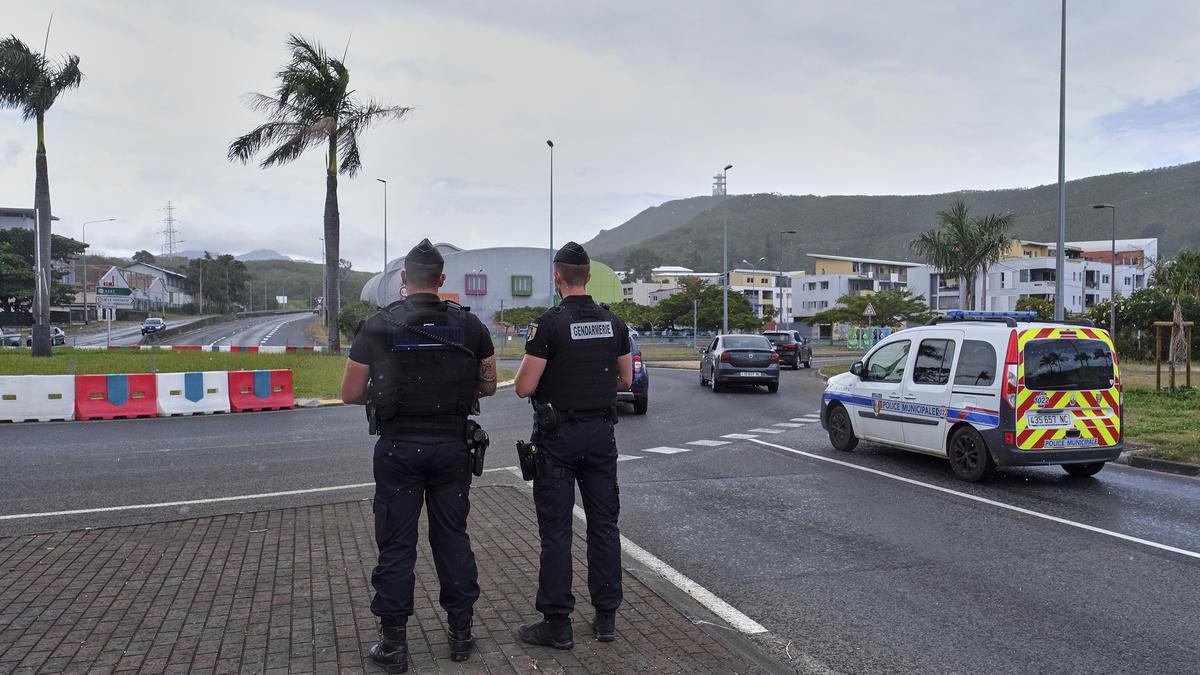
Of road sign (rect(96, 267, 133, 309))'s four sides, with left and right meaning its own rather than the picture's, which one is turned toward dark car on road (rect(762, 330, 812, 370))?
left

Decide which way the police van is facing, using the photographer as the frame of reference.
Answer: facing away from the viewer and to the left of the viewer

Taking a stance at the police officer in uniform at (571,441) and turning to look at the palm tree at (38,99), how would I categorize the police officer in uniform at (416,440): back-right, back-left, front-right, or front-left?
front-left

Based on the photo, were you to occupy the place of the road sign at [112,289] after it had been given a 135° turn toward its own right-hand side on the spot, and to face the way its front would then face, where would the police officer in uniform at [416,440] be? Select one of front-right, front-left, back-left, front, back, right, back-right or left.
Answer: back-left

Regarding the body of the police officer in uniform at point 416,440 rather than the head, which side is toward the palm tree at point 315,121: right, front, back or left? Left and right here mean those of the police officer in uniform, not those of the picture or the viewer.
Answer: front

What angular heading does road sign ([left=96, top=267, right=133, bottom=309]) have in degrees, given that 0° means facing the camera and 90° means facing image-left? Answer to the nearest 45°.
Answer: approximately 0°

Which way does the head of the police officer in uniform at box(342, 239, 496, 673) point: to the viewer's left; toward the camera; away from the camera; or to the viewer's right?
away from the camera

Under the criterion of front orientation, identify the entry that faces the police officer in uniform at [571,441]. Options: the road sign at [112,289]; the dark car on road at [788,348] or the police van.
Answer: the road sign

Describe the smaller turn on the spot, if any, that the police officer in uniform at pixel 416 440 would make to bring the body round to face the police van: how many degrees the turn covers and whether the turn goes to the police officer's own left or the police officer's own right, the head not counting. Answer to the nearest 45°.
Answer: approximately 45° to the police officer's own right

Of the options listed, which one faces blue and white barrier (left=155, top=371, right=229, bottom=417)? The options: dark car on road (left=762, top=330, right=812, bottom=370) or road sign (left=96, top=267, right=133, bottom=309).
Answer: the road sign

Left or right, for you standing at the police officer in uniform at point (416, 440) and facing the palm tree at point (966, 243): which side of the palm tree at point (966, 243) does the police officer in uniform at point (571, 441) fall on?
right

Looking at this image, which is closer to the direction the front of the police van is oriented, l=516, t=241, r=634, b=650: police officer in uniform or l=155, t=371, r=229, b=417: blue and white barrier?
the blue and white barrier

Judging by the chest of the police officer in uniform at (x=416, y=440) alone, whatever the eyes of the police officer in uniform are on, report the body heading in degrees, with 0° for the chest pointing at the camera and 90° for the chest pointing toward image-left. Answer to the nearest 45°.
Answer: approximately 180°

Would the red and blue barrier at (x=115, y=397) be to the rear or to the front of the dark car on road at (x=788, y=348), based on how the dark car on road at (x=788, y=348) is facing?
to the rear

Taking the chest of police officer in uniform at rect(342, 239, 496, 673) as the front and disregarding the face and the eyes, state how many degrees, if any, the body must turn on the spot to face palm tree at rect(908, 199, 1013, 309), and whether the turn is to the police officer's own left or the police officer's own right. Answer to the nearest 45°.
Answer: approximately 45° to the police officer's own right
